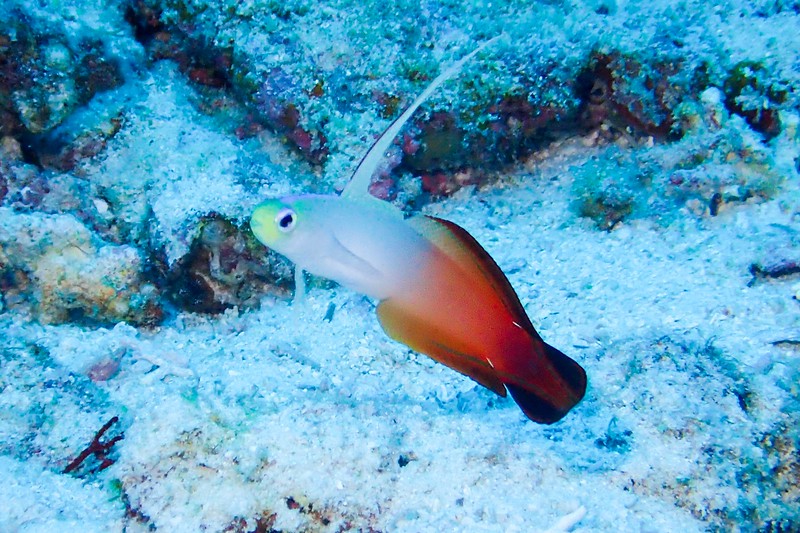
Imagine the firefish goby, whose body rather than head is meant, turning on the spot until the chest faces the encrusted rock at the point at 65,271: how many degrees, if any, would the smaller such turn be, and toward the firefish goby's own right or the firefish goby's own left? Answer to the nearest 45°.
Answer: approximately 45° to the firefish goby's own right

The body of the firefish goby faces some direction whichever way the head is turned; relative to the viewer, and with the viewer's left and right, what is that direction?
facing to the left of the viewer
